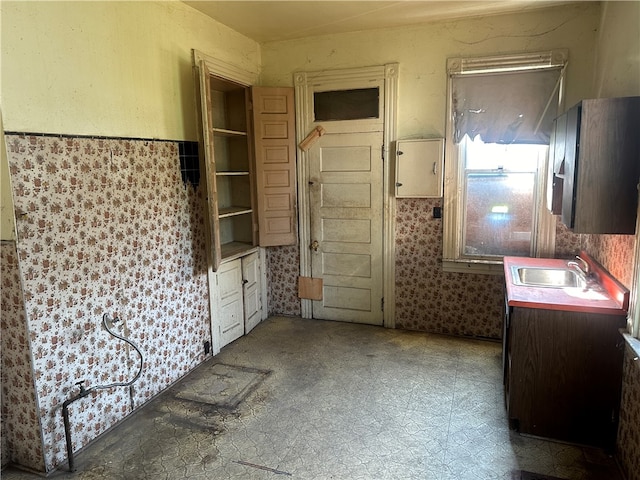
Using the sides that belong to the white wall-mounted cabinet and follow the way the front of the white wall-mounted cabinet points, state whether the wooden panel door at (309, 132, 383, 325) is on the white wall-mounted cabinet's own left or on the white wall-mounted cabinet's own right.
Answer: on the white wall-mounted cabinet's own right

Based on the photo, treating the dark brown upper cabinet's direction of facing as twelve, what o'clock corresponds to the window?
The window is roughly at 2 o'clock from the dark brown upper cabinet.

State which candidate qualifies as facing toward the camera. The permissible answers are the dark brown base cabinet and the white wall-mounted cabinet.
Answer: the white wall-mounted cabinet

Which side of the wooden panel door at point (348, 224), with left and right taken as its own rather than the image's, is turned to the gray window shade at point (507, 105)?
left

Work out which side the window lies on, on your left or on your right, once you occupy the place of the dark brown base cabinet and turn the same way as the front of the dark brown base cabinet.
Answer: on your right

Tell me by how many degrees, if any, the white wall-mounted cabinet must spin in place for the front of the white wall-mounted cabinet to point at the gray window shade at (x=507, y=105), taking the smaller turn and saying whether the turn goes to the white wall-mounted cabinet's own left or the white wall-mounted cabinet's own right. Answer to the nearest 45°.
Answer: approximately 90° to the white wall-mounted cabinet's own left

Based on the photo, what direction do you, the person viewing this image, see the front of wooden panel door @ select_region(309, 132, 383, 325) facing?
facing the viewer

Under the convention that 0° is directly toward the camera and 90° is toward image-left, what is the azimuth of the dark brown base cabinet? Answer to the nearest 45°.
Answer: approximately 90°

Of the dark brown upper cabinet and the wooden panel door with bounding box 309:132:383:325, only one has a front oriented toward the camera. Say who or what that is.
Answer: the wooden panel door

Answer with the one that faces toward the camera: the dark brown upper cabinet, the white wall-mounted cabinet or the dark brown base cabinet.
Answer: the white wall-mounted cabinet

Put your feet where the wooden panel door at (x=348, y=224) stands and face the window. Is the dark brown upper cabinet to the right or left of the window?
right

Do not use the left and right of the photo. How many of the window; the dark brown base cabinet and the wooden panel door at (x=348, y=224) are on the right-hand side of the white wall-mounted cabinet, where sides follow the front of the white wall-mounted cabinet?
1

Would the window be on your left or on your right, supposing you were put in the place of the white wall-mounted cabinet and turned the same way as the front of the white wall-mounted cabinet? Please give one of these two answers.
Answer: on your left

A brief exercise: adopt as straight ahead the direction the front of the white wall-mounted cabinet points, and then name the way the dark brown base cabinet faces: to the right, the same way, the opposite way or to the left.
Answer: to the right

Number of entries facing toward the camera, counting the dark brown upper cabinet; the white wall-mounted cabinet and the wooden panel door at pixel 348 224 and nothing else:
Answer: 2

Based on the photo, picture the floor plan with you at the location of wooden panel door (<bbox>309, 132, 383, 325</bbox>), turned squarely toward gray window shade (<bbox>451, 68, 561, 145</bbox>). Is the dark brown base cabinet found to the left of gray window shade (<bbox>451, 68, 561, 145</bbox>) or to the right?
right

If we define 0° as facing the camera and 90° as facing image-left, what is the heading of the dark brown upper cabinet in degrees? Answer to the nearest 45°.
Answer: approximately 90°

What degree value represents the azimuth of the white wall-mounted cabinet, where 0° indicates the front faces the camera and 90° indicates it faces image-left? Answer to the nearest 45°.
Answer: approximately 0°
